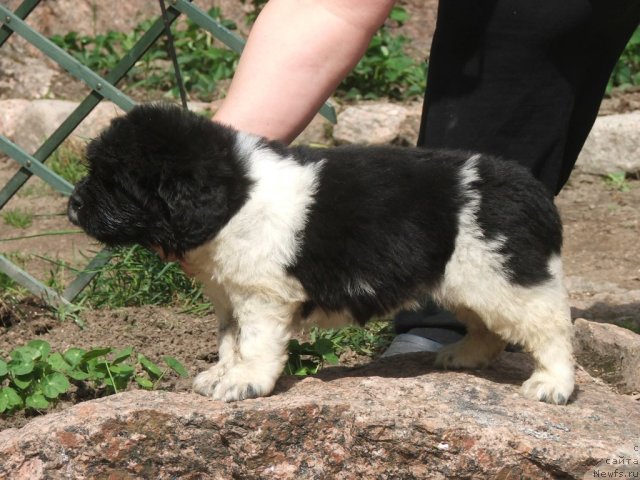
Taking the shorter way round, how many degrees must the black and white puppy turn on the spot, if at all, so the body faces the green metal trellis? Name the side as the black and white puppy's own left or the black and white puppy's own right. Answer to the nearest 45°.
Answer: approximately 45° to the black and white puppy's own right

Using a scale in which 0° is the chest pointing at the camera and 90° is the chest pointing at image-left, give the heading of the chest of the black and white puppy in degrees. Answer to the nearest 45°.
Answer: approximately 90°
